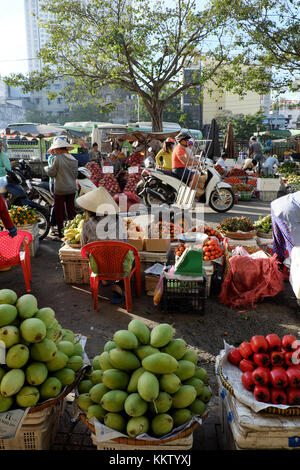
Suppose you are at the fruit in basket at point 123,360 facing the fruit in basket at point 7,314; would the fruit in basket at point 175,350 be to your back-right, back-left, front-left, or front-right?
back-right

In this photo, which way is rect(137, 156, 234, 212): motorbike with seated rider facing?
to the viewer's right
